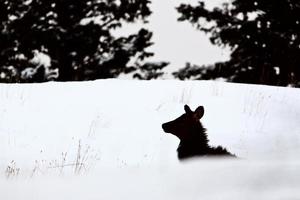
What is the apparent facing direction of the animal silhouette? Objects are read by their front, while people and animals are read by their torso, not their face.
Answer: to the viewer's left
